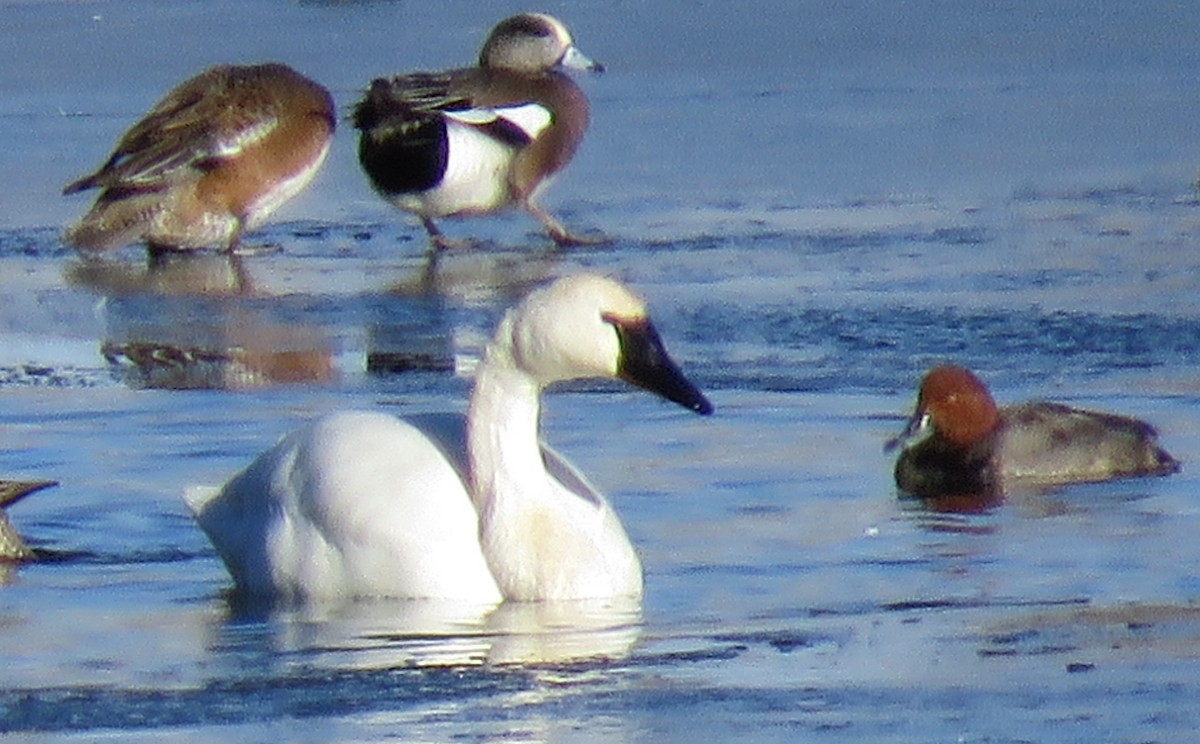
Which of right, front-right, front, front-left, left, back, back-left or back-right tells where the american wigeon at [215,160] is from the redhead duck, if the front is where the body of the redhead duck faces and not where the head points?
front-right

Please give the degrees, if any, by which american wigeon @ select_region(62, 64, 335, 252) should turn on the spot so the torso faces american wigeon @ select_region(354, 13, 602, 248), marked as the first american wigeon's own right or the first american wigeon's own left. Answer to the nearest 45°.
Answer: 0° — it already faces it

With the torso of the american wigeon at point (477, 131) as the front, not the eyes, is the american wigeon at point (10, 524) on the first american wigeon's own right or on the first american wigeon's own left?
on the first american wigeon's own right

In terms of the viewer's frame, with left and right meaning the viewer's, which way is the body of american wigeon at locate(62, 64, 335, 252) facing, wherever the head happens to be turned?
facing to the right of the viewer

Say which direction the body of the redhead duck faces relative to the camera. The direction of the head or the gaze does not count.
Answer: to the viewer's left

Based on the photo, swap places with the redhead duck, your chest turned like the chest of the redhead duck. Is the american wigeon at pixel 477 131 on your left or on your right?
on your right

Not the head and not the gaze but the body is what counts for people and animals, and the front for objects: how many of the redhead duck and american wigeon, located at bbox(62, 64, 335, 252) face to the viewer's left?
1

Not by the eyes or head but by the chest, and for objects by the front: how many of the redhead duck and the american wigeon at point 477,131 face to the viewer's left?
1

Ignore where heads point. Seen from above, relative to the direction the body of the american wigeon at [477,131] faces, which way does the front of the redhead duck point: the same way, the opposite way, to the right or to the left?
the opposite way

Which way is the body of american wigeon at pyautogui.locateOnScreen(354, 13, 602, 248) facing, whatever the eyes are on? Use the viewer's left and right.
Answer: facing to the right of the viewer

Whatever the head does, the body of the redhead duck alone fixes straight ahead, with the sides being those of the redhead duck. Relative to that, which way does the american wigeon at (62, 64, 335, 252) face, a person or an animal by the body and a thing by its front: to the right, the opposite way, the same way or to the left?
the opposite way

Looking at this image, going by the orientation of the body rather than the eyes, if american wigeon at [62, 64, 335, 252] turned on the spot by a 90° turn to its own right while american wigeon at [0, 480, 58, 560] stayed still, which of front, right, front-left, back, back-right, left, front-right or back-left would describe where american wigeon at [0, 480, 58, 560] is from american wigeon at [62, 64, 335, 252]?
front
